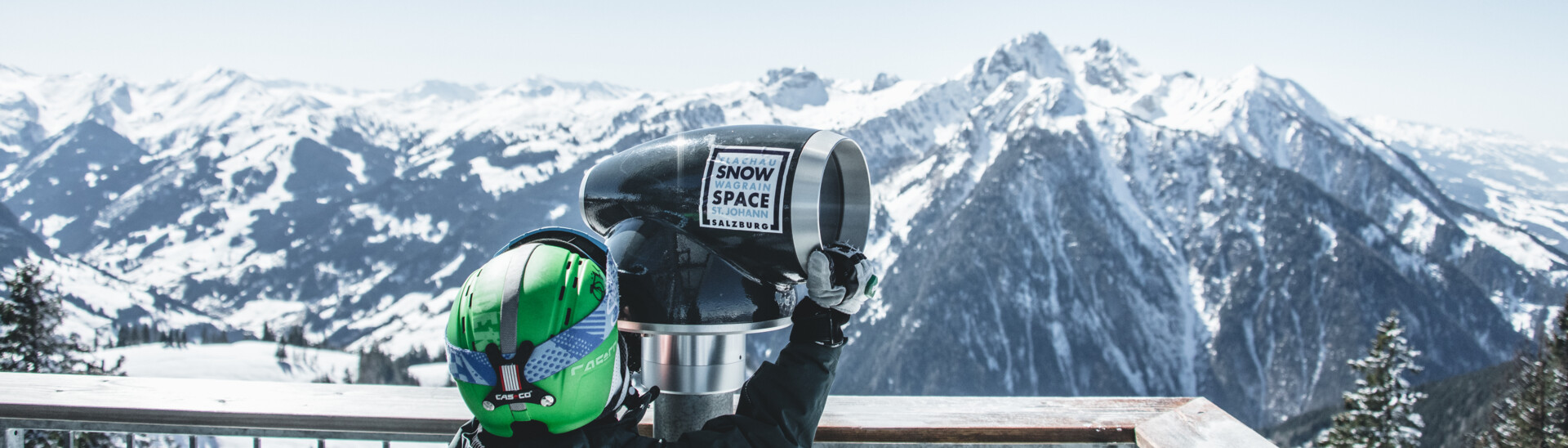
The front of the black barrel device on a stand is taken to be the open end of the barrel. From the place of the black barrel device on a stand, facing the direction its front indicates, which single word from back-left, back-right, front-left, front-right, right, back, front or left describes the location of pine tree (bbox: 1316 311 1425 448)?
left

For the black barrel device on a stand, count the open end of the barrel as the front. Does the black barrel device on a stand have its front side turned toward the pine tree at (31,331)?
no

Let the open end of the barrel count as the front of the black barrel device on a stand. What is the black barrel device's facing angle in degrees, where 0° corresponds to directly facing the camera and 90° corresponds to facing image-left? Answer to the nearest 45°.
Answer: approximately 315°
